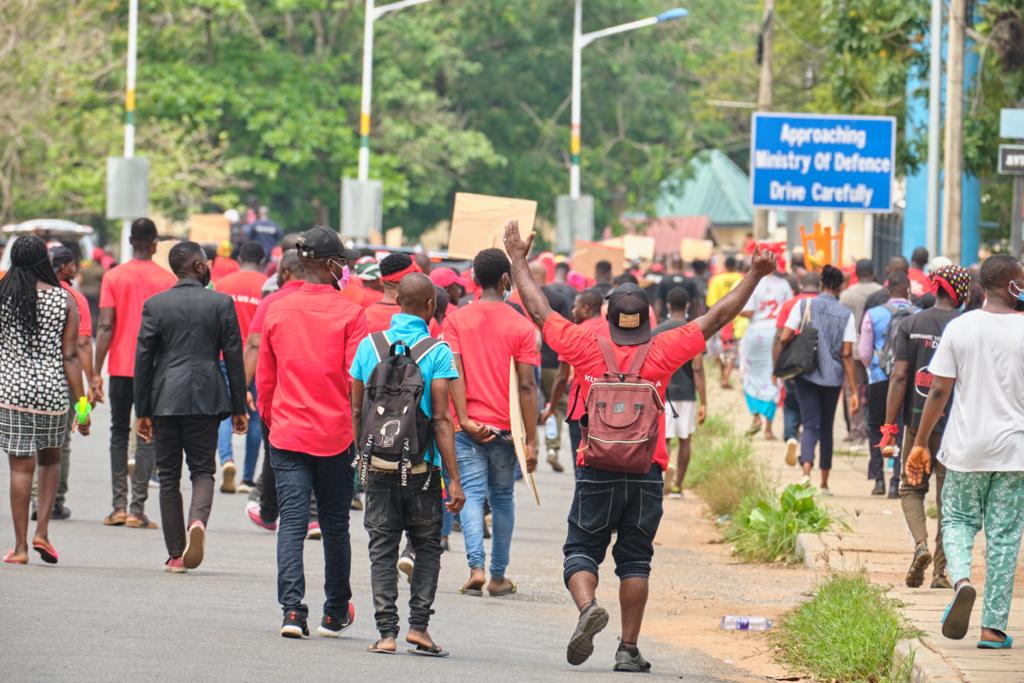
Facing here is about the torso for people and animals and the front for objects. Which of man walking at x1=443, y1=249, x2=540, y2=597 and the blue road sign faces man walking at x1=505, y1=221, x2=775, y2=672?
the blue road sign

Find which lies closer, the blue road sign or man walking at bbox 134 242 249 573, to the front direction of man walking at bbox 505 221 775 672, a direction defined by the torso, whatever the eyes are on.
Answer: the blue road sign

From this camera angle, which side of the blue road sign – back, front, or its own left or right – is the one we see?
front

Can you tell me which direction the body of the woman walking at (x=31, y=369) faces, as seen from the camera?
away from the camera

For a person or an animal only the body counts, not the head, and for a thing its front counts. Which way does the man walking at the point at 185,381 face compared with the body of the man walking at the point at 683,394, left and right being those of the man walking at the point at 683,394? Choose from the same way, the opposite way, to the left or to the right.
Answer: the same way

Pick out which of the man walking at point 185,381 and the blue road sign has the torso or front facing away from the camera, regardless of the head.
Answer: the man walking

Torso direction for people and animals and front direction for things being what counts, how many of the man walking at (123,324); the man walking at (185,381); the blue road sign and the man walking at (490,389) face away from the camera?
3

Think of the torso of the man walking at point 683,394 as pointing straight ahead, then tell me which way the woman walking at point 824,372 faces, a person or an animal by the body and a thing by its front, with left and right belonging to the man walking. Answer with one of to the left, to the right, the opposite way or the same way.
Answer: the same way

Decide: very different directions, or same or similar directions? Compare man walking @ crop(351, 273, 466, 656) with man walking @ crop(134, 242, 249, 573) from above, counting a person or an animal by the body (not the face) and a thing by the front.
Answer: same or similar directions

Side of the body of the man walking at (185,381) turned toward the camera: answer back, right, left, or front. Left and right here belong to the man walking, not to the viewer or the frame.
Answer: back

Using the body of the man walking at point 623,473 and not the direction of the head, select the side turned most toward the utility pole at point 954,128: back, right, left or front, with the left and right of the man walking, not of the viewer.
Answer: front

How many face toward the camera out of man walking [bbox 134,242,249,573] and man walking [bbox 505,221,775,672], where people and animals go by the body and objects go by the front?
0

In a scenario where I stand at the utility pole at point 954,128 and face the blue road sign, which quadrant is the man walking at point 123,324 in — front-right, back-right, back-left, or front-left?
front-left

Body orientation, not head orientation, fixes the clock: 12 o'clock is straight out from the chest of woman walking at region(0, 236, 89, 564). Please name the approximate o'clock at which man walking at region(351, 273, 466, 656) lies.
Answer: The man walking is roughly at 5 o'clock from the woman walking.

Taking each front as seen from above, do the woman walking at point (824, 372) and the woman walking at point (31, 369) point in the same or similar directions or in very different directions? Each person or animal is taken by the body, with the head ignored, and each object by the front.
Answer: same or similar directions

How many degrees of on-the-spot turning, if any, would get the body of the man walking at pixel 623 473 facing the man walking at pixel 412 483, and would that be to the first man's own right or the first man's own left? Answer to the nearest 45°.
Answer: approximately 90° to the first man's own left

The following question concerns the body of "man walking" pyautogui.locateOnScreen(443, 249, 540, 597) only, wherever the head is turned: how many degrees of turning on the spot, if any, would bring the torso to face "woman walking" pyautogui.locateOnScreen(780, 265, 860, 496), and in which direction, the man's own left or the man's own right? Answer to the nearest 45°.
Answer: approximately 45° to the man's own right

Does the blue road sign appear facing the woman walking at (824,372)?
yes
